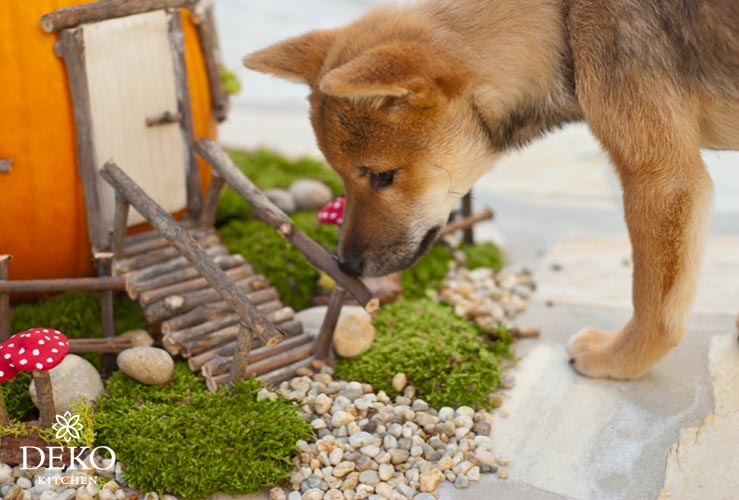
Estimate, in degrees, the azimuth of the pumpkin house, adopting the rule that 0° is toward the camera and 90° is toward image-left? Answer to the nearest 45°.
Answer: approximately 315°

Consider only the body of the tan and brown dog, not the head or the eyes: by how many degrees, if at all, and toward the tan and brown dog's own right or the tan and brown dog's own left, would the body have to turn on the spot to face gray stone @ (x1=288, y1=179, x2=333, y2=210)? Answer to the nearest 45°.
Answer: approximately 45° to the tan and brown dog's own right

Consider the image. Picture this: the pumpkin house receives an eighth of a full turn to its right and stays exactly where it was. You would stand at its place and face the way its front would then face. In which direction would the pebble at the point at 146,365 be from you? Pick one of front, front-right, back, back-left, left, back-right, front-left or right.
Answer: front

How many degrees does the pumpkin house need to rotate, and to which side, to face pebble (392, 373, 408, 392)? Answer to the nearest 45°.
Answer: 0° — it already faces it

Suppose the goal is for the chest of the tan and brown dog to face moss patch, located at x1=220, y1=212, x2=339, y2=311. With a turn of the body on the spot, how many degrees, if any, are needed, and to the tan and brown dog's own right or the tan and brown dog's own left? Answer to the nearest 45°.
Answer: approximately 45° to the tan and brown dog's own right

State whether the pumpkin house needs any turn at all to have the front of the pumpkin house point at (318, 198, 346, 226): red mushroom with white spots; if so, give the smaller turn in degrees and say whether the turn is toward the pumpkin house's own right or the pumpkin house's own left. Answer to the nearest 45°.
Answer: approximately 45° to the pumpkin house's own left

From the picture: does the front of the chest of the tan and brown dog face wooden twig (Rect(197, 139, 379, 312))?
yes

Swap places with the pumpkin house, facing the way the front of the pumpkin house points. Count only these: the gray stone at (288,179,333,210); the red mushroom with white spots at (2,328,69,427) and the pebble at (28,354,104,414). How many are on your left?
1

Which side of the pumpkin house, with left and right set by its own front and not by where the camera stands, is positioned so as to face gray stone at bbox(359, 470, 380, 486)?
front

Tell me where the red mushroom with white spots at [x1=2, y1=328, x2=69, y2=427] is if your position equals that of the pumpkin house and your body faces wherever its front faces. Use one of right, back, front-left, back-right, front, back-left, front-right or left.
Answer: front-right

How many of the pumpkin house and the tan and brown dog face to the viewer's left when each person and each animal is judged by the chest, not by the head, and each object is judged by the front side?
1

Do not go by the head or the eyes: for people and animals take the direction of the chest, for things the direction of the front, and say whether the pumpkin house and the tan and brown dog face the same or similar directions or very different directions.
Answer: very different directions

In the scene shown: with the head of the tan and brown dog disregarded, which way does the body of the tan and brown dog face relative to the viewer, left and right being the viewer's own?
facing to the left of the viewer
